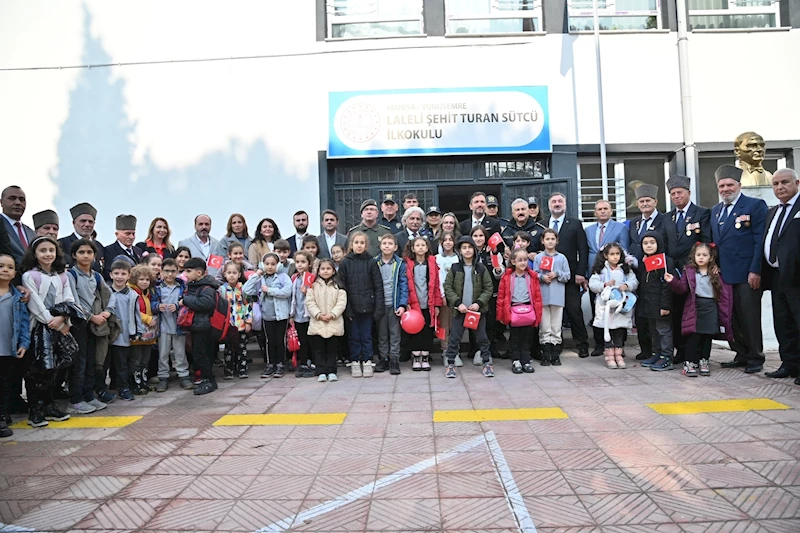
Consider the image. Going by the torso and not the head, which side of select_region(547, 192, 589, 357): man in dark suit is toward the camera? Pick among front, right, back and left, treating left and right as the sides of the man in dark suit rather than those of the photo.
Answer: front

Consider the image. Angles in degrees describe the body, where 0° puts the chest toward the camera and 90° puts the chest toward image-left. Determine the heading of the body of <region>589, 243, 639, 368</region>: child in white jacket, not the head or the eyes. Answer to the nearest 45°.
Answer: approximately 0°

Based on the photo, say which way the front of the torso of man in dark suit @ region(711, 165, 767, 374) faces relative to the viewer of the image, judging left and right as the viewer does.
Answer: facing the viewer and to the left of the viewer

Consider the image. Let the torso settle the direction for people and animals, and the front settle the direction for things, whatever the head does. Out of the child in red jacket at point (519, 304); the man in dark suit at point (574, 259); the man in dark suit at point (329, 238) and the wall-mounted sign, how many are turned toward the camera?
4

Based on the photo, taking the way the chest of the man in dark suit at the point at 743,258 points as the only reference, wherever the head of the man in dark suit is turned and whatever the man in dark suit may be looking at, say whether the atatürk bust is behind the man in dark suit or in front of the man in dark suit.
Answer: behind

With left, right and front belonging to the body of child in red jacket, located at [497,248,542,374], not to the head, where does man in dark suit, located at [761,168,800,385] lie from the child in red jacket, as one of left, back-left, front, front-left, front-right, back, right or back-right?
left

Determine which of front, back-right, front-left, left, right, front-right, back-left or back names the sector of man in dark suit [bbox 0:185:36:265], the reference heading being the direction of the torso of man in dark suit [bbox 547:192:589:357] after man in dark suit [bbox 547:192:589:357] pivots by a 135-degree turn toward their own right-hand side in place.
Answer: left

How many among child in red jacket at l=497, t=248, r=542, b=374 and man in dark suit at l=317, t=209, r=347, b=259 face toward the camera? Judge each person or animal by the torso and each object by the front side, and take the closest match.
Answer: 2

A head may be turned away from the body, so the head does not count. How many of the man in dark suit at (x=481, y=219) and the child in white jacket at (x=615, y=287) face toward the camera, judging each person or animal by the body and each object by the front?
2

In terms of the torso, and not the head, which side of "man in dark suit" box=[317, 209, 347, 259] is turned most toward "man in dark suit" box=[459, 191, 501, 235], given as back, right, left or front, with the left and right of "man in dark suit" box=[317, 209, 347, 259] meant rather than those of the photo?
left

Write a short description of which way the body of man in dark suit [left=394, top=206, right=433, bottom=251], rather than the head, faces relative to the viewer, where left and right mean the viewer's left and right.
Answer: facing the viewer

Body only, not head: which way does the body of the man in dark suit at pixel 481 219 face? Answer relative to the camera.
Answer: toward the camera

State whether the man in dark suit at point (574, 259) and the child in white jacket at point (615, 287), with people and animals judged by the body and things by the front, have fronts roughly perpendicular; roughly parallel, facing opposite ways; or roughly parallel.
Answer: roughly parallel

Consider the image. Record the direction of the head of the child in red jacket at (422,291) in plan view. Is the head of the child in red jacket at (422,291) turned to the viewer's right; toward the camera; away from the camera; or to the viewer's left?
toward the camera

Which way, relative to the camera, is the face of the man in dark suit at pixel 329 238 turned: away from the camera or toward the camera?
toward the camera
